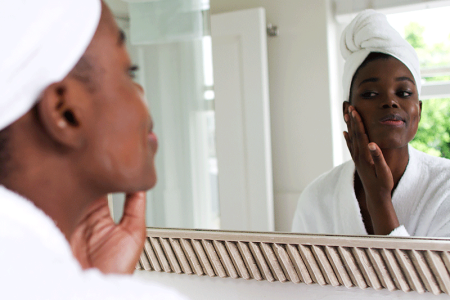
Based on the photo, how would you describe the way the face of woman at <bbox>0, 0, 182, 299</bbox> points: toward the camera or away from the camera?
away from the camera

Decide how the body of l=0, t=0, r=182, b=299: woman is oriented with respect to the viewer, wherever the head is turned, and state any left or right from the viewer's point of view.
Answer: facing away from the viewer and to the right of the viewer
